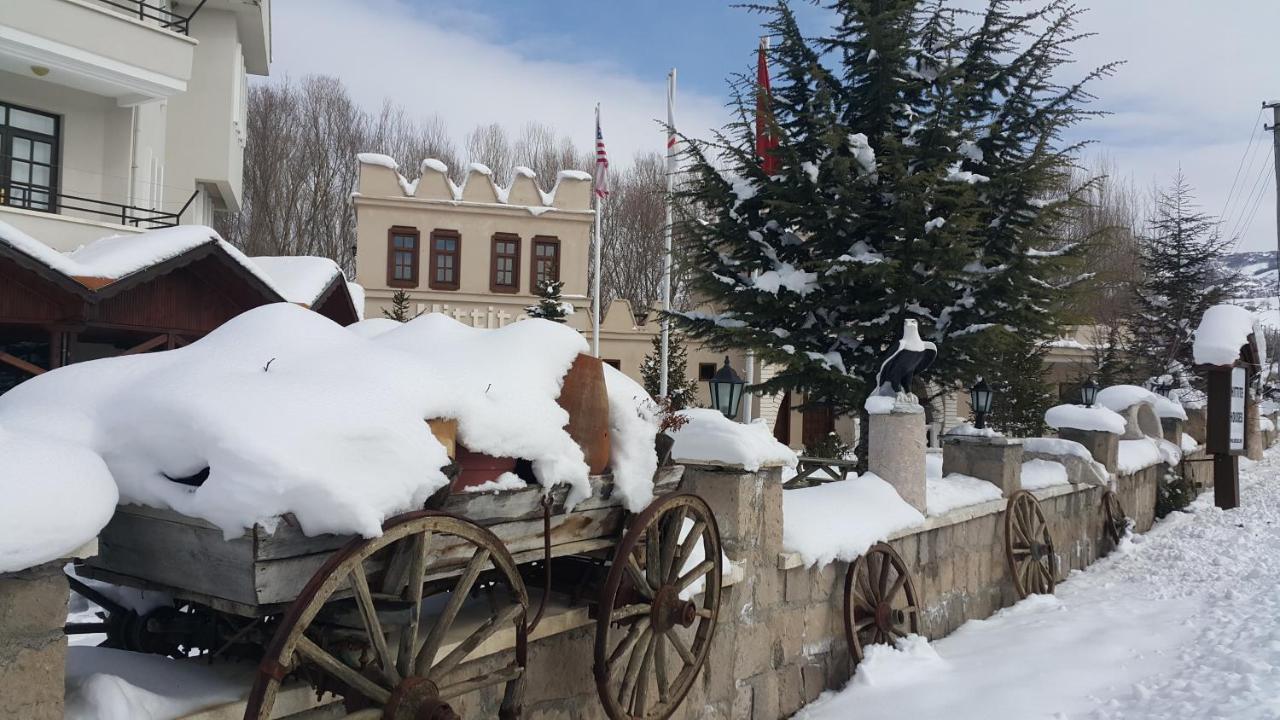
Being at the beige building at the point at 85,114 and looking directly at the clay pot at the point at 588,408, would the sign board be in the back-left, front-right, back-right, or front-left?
front-left

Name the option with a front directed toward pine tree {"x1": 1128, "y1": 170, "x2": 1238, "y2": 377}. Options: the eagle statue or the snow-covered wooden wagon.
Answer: the snow-covered wooden wagon

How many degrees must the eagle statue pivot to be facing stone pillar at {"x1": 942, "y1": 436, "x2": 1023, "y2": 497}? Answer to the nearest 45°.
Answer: approximately 90° to its left

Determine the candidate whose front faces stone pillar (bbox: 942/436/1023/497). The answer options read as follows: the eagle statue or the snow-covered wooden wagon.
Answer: the snow-covered wooden wagon

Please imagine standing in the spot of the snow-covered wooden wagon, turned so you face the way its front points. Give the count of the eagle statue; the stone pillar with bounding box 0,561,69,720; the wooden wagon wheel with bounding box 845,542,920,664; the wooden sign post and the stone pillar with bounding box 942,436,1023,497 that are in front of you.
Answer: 4

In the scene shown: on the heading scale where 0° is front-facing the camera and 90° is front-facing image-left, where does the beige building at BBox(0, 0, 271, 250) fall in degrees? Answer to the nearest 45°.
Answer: approximately 315°

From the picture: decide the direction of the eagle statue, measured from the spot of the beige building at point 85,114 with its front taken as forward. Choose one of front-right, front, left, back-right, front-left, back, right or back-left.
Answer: front

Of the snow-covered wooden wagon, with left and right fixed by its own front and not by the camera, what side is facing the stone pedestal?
front

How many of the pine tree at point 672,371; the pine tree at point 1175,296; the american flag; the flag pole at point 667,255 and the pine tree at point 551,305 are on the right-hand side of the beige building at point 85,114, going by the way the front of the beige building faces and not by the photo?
0

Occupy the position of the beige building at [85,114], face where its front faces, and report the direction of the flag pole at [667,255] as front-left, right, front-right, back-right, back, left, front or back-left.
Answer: front-left

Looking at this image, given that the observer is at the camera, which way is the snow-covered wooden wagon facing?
facing away from the viewer and to the right of the viewer

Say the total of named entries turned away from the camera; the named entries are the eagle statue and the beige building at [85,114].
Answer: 0

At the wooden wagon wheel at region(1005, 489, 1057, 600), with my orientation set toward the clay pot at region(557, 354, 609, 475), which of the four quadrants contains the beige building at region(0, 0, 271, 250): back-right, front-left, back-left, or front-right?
front-right

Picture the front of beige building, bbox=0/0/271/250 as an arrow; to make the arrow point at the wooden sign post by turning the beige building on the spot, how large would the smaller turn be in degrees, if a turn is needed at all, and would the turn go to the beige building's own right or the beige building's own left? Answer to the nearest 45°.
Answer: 0° — it already faces it

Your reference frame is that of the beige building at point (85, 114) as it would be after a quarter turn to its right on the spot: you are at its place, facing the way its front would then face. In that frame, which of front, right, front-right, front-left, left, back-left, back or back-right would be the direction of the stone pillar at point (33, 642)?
front-left

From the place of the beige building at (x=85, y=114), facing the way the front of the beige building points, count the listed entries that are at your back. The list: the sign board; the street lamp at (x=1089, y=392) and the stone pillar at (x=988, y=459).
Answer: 0
